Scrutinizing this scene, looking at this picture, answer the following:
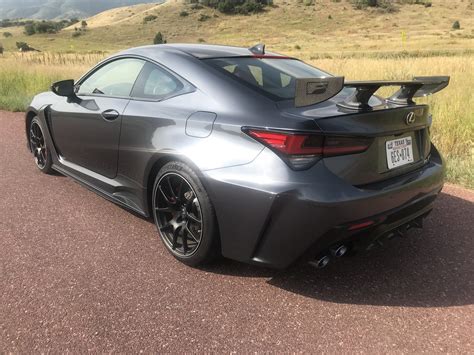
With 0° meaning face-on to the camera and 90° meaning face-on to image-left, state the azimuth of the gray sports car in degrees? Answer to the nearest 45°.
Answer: approximately 135°
